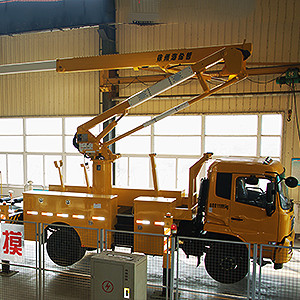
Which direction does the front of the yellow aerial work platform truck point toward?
to the viewer's right
